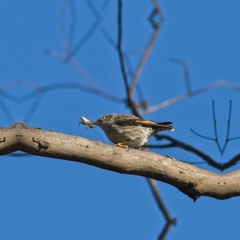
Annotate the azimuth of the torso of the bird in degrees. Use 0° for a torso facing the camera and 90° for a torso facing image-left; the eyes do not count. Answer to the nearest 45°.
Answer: approximately 90°
